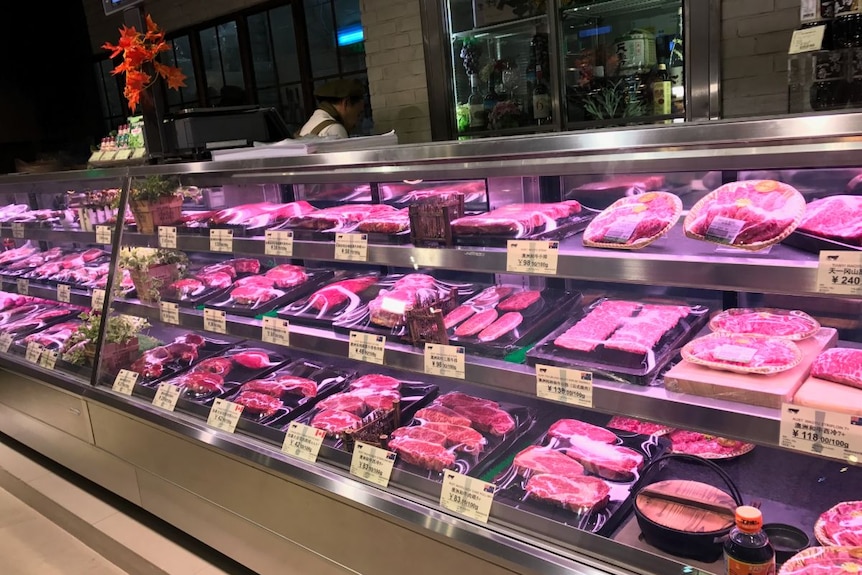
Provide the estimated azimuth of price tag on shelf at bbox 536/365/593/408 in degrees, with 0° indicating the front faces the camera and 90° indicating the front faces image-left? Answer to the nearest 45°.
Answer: approximately 45°

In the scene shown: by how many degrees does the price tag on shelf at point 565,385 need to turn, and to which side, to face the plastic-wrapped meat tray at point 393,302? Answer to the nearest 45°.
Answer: approximately 90° to its right

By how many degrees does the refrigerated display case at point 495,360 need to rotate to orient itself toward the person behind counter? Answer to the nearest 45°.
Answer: approximately 135° to its right

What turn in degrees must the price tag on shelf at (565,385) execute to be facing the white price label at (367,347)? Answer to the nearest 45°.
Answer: approximately 90° to its right

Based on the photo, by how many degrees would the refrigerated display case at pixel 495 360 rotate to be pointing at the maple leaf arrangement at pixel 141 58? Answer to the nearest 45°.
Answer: approximately 90° to its right

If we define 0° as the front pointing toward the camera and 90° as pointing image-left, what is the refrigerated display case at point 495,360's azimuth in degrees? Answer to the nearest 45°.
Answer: approximately 45°
